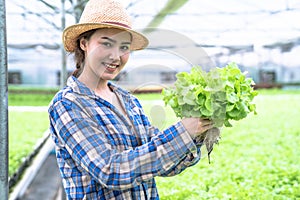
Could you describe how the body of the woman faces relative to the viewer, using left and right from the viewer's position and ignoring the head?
facing the viewer and to the right of the viewer
